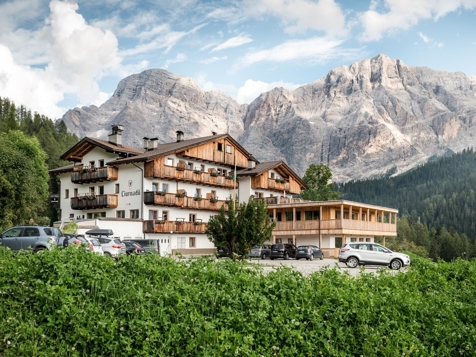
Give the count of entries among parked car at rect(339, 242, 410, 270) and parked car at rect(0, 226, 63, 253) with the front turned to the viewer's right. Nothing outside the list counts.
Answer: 1

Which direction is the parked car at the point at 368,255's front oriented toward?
to the viewer's right

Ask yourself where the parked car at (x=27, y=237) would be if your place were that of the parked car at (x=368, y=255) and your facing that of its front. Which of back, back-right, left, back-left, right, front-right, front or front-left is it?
back-right

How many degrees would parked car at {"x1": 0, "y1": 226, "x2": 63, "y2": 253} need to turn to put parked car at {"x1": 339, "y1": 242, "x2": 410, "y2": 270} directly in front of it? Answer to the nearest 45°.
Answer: approximately 135° to its right

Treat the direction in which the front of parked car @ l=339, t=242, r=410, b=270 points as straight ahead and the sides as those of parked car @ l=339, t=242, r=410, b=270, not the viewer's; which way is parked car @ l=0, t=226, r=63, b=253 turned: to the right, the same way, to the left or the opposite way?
the opposite way

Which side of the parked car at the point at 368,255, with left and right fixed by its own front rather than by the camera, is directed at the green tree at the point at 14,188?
back

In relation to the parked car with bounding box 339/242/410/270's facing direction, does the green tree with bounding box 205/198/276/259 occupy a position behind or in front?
behind

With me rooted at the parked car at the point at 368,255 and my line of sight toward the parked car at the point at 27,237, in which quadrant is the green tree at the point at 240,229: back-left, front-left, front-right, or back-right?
front-right
